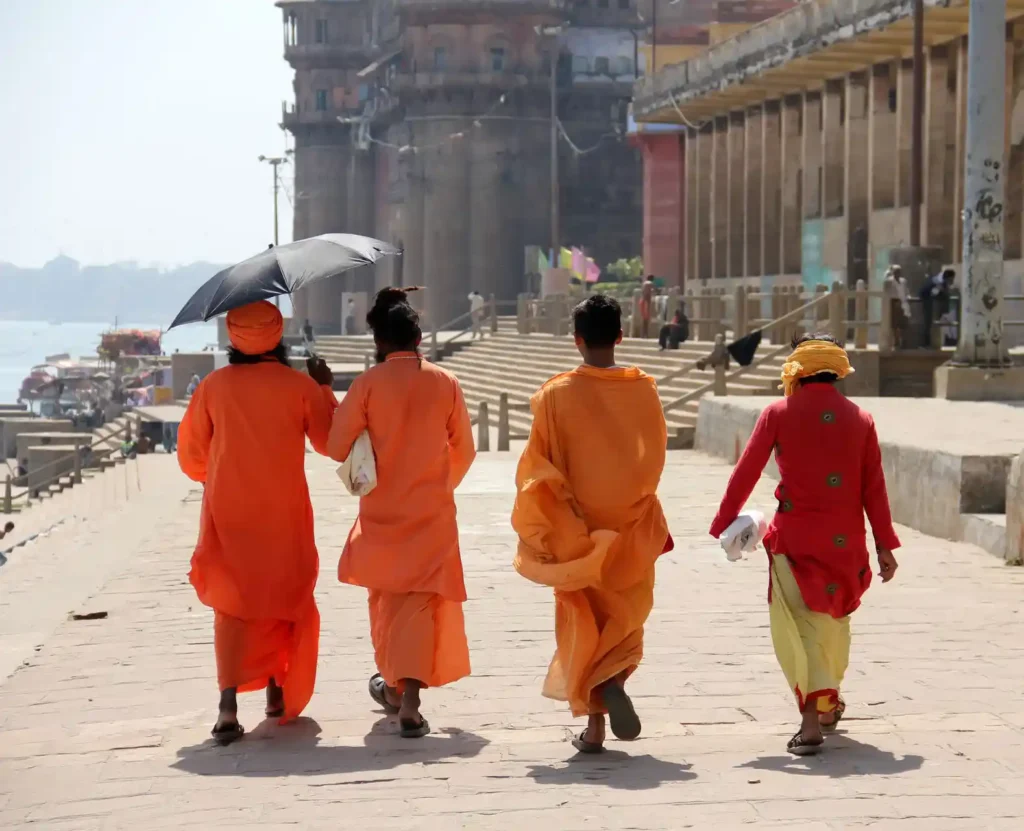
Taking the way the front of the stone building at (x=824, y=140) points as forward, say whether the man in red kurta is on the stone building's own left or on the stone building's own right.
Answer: on the stone building's own left

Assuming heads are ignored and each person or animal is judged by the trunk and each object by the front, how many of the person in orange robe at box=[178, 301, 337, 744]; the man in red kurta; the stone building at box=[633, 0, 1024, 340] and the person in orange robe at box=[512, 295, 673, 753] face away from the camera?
3

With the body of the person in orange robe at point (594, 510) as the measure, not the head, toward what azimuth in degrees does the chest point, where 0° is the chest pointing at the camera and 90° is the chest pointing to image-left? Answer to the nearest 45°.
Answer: approximately 180°

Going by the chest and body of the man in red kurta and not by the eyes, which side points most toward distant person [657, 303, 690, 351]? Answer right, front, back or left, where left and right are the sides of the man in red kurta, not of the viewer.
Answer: front

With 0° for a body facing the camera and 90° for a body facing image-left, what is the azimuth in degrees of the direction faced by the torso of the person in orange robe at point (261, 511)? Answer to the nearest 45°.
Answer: approximately 180°

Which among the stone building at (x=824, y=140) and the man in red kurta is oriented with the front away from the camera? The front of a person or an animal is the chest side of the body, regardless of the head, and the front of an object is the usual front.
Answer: the man in red kurta

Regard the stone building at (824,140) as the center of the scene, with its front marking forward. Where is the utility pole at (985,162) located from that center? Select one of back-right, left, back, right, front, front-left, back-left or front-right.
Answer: front-left

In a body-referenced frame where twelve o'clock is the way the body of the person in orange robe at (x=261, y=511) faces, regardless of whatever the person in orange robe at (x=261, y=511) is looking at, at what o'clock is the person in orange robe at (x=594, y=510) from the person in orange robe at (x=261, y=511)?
the person in orange robe at (x=594, y=510) is roughly at 4 o'clock from the person in orange robe at (x=261, y=511).

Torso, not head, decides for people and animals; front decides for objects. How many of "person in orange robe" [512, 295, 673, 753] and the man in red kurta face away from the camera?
2

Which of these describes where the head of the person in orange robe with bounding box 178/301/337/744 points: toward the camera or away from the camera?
away from the camera

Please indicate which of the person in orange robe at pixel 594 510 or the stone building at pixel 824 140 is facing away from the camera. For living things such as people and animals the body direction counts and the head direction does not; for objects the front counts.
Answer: the person in orange robe

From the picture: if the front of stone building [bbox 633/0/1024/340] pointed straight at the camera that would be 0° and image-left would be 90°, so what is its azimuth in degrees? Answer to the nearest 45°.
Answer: approximately 45°

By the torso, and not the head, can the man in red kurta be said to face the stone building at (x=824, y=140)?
yes

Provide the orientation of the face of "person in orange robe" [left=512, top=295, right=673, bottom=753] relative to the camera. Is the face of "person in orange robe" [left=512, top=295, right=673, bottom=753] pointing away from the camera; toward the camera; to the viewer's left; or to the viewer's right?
away from the camera

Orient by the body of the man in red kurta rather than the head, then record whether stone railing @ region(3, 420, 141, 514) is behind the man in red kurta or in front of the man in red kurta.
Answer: in front

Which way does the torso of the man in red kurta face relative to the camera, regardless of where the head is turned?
away from the camera

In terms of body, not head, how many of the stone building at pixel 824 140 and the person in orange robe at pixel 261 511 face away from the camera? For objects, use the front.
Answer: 1
